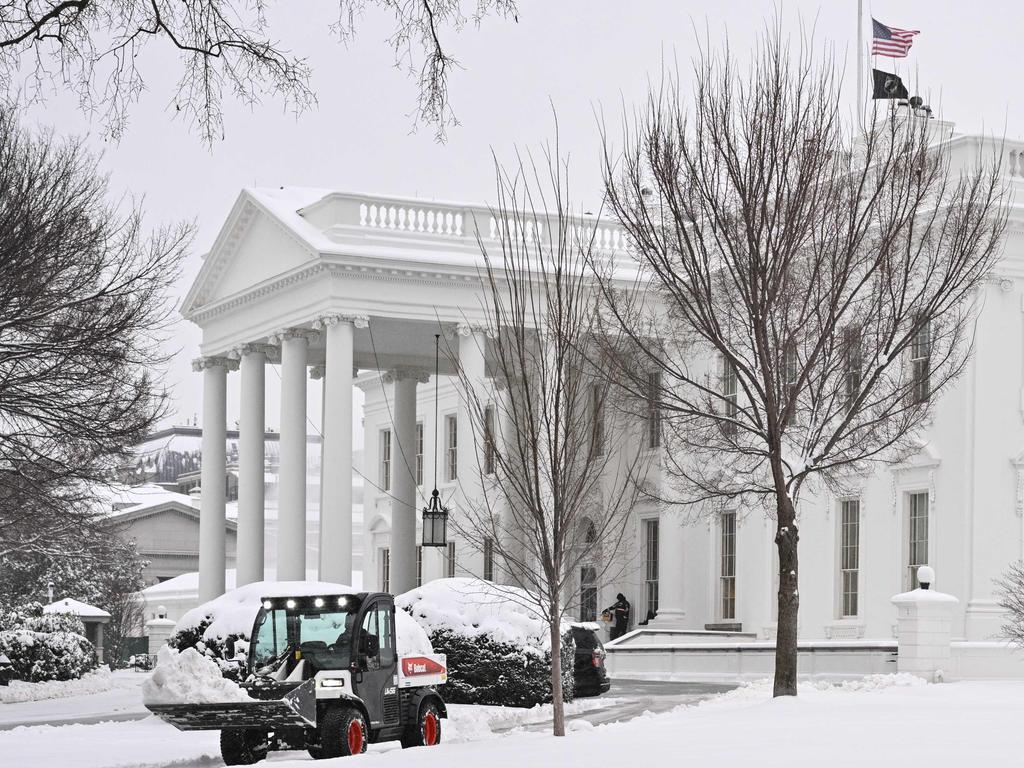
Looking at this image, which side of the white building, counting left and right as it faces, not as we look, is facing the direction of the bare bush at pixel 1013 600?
left

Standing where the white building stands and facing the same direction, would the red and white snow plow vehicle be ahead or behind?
ahead

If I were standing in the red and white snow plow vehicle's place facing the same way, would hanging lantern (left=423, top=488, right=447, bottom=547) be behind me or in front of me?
behind

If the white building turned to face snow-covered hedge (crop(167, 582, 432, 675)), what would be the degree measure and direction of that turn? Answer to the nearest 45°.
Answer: approximately 45° to its left

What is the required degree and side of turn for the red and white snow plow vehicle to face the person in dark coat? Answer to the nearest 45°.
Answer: approximately 135° to its right

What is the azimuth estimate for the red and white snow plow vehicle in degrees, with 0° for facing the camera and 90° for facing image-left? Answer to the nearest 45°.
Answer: approximately 45°

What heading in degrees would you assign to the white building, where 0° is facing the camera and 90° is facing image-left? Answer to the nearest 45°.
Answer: approximately 45°

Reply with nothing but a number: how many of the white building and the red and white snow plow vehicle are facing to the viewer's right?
0

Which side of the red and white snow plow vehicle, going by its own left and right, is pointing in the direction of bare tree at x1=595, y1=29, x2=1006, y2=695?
back
